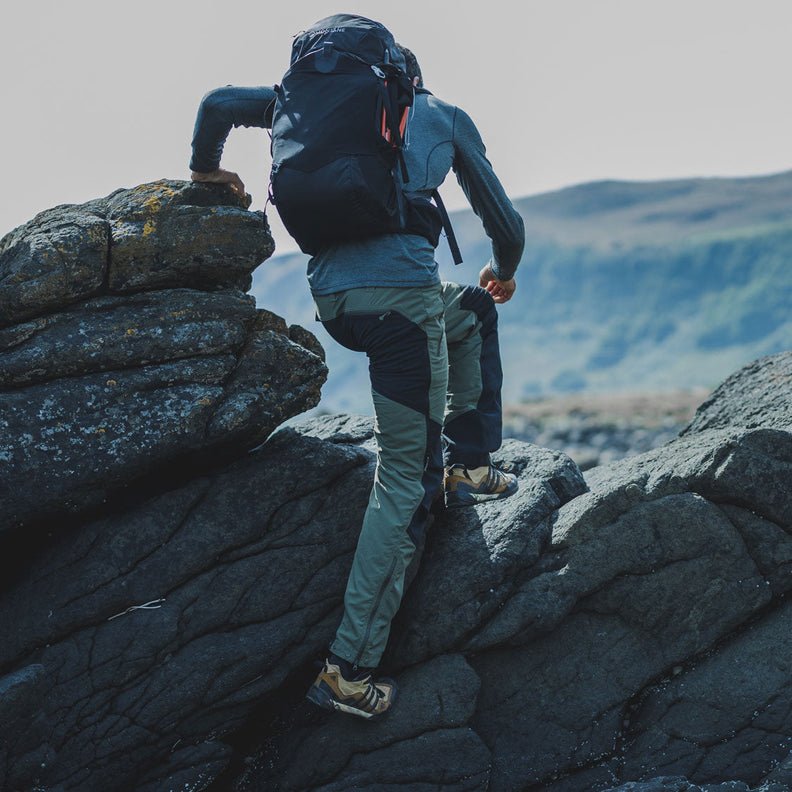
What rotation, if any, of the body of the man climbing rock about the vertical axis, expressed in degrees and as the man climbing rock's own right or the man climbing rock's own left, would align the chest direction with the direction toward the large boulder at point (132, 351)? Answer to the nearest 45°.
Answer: approximately 135° to the man climbing rock's own left

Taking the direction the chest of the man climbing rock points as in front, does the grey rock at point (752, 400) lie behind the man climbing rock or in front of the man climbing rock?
in front

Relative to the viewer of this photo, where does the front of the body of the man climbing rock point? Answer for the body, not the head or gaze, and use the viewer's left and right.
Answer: facing away from the viewer and to the right of the viewer

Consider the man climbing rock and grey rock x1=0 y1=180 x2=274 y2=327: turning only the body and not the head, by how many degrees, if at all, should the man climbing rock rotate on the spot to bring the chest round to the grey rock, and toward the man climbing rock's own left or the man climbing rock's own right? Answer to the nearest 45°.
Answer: approximately 90° to the man climbing rock's own left
